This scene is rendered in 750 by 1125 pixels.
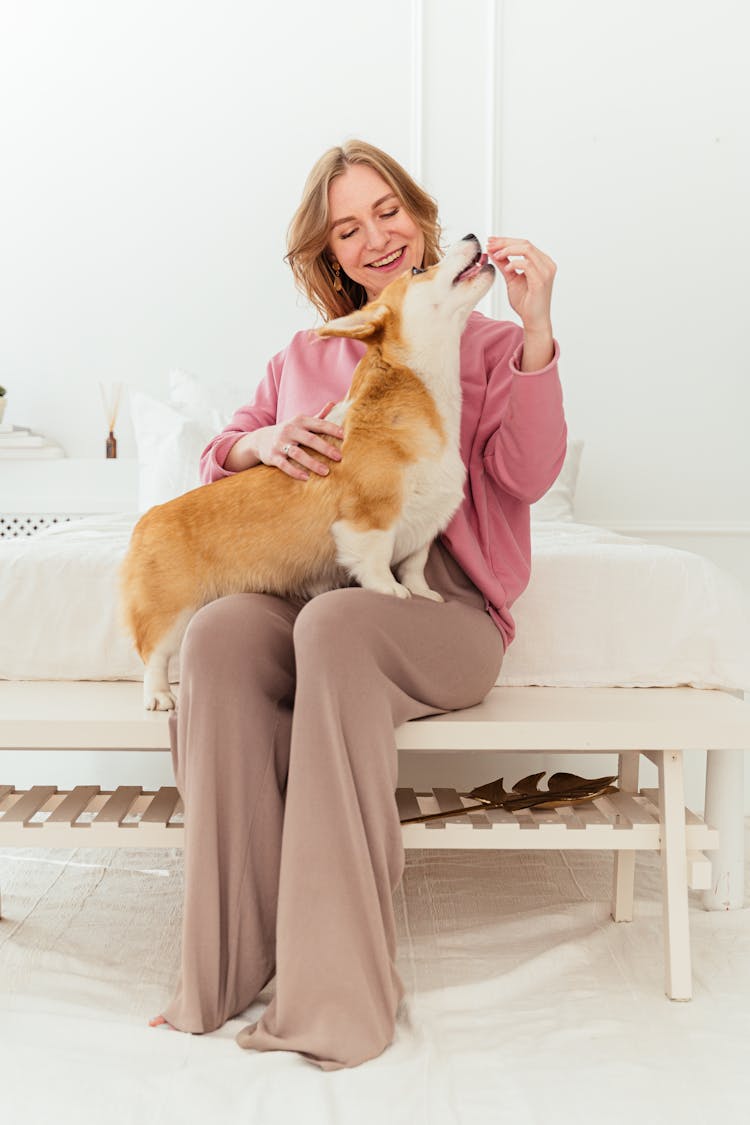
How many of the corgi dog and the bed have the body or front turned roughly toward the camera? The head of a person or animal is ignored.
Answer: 1

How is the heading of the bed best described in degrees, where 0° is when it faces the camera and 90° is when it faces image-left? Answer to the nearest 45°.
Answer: approximately 0°

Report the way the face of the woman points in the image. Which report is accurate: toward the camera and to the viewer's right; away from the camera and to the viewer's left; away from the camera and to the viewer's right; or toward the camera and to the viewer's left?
toward the camera and to the viewer's right

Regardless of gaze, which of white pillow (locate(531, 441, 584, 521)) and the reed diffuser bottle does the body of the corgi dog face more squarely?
the white pillow

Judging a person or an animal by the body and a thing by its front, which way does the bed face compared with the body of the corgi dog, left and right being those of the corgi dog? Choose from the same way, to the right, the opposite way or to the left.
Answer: to the right

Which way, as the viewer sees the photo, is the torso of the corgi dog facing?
to the viewer's right
